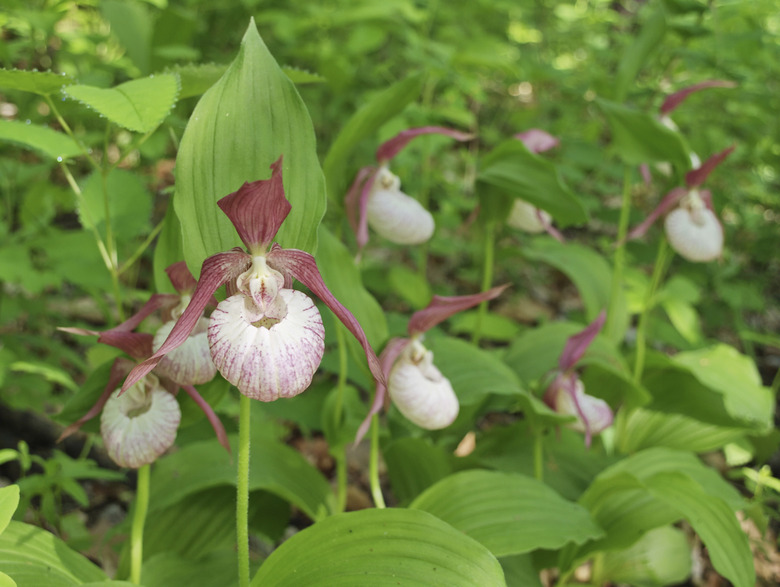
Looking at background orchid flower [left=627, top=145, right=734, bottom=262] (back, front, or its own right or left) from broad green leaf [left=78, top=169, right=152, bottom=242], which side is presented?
right

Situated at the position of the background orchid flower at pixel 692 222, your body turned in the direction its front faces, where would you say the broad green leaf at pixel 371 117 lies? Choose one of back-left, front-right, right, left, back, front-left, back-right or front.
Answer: right

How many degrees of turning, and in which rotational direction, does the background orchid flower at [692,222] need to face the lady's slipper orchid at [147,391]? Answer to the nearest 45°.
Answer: approximately 90° to its right

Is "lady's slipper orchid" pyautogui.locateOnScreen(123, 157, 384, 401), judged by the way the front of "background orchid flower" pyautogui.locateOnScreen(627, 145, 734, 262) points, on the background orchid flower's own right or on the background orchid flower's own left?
on the background orchid flower's own right
